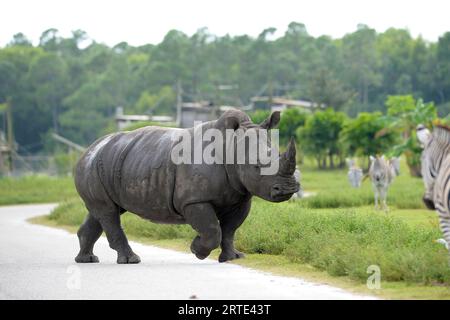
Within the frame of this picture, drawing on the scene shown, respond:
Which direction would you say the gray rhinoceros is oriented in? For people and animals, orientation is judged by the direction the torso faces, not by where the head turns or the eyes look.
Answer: to the viewer's right

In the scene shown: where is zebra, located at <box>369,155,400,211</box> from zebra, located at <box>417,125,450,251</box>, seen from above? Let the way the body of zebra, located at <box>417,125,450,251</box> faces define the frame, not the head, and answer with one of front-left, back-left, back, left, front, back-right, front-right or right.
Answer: back-right

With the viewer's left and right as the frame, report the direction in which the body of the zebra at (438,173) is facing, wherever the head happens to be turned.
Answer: facing the viewer and to the left of the viewer

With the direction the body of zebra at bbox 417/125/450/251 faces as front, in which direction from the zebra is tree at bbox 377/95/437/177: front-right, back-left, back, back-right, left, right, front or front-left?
back-right

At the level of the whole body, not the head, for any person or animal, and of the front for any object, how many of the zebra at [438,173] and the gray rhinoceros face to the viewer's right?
1

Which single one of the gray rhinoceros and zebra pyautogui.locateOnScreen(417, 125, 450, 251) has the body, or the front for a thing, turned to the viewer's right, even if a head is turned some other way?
the gray rhinoceros
